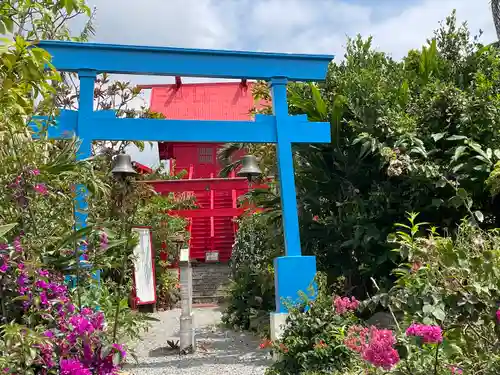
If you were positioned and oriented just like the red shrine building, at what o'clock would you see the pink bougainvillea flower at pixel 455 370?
The pink bougainvillea flower is roughly at 12 o'clock from the red shrine building.

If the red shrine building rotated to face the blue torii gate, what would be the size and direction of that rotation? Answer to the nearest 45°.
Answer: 0° — it already faces it

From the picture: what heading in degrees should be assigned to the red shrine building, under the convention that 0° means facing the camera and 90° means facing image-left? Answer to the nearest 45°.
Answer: approximately 0°

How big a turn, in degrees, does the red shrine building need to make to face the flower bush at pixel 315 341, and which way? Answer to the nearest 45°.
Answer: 0° — it already faces it

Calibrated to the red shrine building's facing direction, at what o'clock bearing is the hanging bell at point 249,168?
The hanging bell is roughly at 12 o'clock from the red shrine building.

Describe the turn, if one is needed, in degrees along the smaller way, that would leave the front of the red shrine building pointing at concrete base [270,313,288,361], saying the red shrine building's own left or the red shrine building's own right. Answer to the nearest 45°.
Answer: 0° — it already faces it

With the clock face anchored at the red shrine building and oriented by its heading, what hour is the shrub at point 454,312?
The shrub is roughly at 12 o'clock from the red shrine building.

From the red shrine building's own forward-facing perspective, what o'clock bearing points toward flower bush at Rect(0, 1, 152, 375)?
The flower bush is roughly at 12 o'clock from the red shrine building.

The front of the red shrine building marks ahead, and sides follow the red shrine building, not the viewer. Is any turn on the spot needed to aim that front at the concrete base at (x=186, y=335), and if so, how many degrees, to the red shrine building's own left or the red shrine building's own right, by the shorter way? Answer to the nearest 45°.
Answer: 0° — it already faces it
